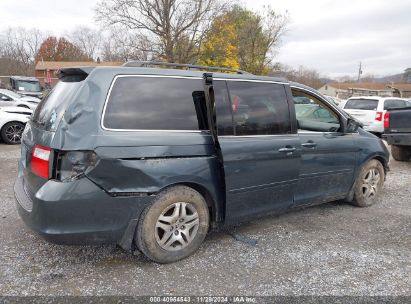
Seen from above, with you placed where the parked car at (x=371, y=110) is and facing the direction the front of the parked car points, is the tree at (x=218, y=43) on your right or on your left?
on your left

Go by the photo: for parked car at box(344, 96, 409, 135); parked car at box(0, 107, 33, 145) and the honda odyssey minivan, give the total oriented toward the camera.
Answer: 0

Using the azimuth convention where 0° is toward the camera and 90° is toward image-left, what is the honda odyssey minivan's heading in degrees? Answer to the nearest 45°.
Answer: approximately 225°

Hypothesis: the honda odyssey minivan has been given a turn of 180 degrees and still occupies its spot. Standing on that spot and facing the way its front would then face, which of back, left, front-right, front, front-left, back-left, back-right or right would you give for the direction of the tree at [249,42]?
back-right

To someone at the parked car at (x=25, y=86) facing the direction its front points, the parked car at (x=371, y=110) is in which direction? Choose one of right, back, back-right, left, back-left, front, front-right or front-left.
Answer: front

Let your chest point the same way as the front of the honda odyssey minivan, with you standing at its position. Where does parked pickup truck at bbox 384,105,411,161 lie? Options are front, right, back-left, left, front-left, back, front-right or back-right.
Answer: front

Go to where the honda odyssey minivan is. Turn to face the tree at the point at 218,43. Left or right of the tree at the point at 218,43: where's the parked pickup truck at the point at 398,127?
right

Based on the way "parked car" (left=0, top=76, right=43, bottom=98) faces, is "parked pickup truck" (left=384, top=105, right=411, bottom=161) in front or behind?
in front

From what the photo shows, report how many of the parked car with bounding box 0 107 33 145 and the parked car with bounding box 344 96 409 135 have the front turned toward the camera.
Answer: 0

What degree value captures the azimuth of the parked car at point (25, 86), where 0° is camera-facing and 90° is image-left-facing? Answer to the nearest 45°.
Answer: approximately 315°

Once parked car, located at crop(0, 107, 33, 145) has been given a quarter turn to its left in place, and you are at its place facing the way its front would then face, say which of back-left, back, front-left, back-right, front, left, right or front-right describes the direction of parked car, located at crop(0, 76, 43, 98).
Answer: front

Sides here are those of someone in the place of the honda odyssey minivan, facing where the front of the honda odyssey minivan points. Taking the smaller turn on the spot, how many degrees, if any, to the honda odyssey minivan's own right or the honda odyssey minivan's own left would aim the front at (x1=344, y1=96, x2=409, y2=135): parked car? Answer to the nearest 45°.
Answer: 0° — it already faces it

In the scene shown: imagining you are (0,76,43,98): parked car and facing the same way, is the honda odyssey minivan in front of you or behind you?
in front

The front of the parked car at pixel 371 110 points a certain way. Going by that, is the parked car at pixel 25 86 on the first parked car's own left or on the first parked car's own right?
on the first parked car's own left

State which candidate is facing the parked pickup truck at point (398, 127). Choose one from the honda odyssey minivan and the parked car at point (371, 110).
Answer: the honda odyssey minivan
